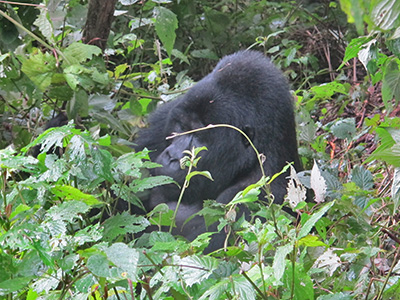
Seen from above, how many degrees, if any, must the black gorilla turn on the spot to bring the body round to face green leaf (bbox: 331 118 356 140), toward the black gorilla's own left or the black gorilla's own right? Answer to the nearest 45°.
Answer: approximately 135° to the black gorilla's own left

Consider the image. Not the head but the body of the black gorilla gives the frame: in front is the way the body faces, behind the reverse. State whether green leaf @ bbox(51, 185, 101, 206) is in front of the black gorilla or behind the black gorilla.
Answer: in front

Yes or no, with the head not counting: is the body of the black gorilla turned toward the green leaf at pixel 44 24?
no

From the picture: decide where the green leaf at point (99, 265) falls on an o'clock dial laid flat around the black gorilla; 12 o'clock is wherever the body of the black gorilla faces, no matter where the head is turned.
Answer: The green leaf is roughly at 11 o'clock from the black gorilla.

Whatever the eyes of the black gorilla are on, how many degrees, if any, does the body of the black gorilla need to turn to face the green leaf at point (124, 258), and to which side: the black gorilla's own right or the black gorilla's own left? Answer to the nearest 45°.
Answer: approximately 45° to the black gorilla's own left

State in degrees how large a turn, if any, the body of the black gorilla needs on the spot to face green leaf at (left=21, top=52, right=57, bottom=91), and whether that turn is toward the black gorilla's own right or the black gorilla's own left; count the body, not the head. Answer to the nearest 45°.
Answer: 0° — it already faces it

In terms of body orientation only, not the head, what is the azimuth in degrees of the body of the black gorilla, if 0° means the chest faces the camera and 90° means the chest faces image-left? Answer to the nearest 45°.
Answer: approximately 45°

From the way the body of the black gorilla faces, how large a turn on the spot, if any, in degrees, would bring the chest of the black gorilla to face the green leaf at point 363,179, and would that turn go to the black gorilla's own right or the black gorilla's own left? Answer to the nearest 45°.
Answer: approximately 90° to the black gorilla's own left
